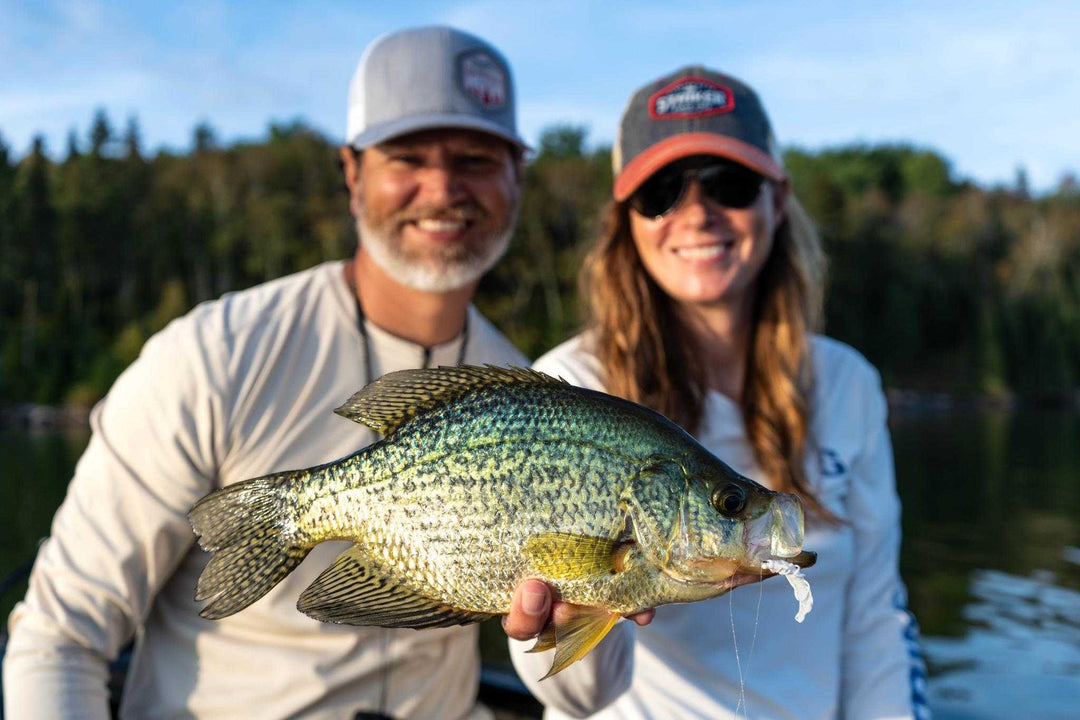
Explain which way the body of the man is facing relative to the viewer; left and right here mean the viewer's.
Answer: facing the viewer and to the right of the viewer

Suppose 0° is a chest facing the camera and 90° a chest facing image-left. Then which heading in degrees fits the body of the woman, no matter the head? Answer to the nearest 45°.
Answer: approximately 0°

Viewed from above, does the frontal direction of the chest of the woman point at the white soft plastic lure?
yes

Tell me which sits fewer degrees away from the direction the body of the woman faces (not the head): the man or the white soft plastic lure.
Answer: the white soft plastic lure

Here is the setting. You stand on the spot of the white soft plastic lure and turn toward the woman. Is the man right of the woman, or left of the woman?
left

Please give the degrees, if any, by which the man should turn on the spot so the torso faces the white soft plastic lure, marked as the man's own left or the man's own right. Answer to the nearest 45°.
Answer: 0° — they already face it

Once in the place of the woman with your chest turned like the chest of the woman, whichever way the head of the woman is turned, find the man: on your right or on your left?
on your right

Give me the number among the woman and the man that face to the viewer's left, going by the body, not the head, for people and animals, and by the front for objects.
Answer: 0
